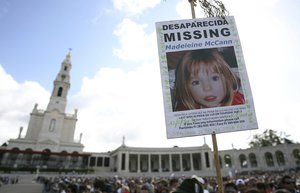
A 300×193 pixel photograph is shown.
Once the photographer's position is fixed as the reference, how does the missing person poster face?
facing the viewer
